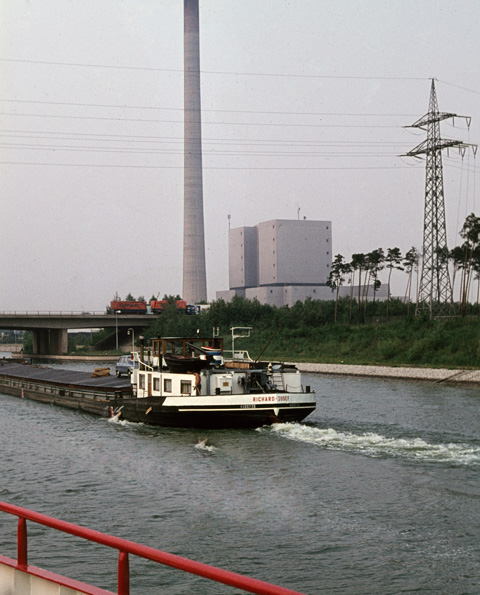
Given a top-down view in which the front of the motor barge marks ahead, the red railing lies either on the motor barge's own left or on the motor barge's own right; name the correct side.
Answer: on the motor barge's own left

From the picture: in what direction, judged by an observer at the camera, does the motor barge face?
facing away from the viewer and to the left of the viewer
